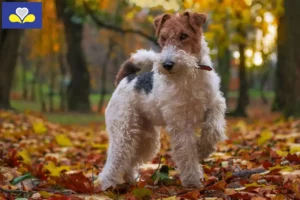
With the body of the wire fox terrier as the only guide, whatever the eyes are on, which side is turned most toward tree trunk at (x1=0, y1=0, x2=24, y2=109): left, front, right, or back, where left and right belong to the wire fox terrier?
back

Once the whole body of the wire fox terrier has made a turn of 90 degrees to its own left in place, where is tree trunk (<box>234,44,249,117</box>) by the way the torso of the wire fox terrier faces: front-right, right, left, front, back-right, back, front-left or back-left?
front-left

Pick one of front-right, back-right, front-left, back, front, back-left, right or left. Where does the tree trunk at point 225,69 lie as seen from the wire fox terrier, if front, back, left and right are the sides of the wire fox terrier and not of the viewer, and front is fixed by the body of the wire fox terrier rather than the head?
back-left

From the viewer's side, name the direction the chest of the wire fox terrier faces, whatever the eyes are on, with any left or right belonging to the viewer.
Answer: facing the viewer and to the right of the viewer

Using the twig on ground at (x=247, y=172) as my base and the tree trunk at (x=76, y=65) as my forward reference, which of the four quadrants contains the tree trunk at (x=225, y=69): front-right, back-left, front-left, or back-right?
front-right

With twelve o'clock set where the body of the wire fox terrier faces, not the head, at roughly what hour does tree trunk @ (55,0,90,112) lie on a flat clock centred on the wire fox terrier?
The tree trunk is roughly at 7 o'clock from the wire fox terrier.

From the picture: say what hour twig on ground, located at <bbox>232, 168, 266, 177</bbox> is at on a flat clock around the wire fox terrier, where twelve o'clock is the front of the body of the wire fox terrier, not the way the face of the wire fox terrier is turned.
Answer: The twig on ground is roughly at 10 o'clock from the wire fox terrier.
